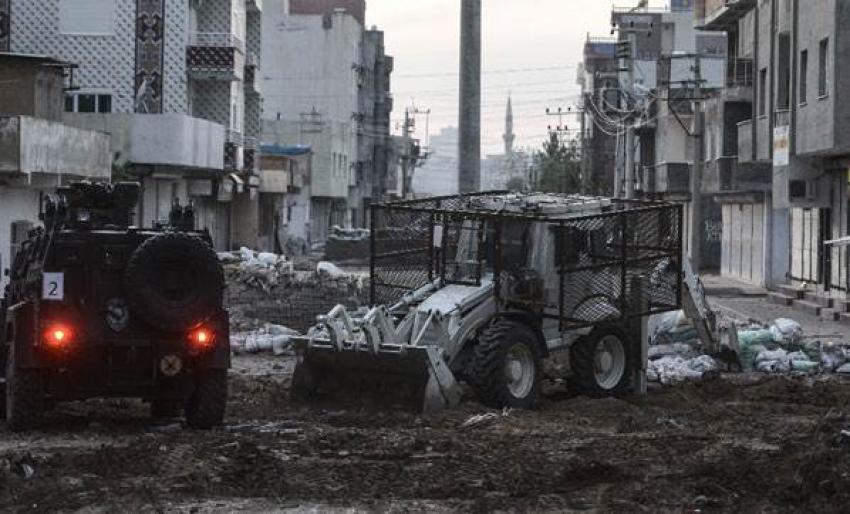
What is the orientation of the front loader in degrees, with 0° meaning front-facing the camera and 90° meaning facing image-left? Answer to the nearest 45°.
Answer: approximately 45°

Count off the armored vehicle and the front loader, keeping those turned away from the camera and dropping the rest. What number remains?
1

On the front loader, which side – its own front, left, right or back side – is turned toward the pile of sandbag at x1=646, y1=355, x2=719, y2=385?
back

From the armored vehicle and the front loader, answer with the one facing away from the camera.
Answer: the armored vehicle

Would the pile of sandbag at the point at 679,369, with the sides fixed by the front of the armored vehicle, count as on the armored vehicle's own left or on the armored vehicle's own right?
on the armored vehicle's own right

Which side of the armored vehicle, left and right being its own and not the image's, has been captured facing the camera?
back

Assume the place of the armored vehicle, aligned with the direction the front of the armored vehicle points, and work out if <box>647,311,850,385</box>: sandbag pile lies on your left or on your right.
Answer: on your right
